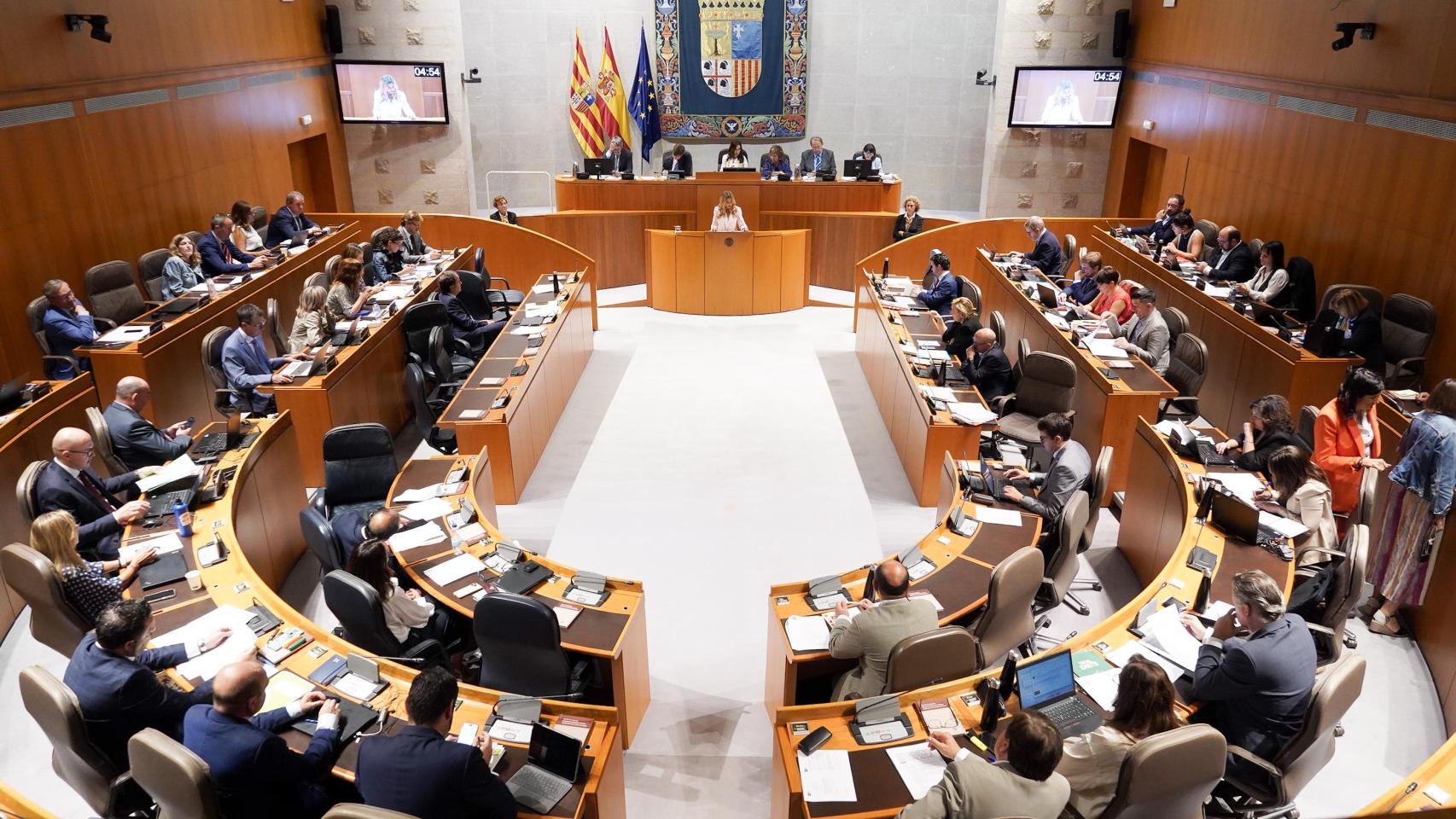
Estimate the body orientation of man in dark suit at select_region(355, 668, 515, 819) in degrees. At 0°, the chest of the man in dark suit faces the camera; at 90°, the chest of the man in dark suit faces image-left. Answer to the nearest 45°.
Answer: approximately 225°

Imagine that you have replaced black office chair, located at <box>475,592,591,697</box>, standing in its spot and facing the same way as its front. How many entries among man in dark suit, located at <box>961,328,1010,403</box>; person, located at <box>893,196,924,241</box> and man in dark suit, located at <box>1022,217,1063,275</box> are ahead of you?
3

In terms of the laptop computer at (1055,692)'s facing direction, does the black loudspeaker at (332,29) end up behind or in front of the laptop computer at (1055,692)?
behind

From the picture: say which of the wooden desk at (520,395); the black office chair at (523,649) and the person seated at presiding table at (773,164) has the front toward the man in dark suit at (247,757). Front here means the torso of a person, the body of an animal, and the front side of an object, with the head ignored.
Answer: the person seated at presiding table

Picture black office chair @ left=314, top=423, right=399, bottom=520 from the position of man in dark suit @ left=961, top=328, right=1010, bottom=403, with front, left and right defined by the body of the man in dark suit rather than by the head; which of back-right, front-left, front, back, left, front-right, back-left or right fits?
front-left

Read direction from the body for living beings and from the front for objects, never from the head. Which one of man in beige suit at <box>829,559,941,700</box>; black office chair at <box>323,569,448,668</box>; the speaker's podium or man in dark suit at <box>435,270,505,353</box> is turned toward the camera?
the speaker's podium

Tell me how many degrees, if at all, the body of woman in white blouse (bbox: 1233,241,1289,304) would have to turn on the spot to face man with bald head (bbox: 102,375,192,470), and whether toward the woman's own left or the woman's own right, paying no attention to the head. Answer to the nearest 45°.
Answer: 0° — they already face them

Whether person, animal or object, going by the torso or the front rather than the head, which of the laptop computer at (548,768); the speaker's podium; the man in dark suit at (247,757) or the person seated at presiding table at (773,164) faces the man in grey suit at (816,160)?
the man in dark suit

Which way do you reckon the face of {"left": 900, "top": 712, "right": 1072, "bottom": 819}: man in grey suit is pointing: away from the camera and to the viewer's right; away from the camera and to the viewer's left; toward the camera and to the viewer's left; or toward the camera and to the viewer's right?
away from the camera and to the viewer's left

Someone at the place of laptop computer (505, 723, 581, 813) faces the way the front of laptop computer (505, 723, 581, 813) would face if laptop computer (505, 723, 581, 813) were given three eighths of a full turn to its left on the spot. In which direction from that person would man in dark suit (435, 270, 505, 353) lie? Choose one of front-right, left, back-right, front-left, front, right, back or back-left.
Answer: left

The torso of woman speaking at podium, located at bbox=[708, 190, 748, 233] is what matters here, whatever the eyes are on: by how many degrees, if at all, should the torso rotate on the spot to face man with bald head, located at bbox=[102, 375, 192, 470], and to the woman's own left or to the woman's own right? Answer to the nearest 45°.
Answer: approximately 45° to the woman's own right

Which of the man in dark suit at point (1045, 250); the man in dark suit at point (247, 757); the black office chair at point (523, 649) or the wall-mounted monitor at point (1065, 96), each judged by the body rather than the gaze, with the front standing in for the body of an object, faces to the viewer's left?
the man in dark suit at point (1045, 250)

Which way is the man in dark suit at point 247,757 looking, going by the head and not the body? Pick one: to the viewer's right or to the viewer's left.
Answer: to the viewer's right

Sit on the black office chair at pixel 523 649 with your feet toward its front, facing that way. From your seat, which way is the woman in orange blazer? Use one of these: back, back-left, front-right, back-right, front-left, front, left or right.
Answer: front-right
